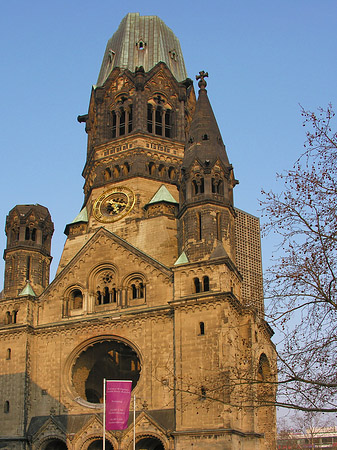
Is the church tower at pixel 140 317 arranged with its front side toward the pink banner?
yes

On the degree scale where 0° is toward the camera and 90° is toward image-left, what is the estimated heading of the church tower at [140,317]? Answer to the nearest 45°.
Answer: approximately 0°
